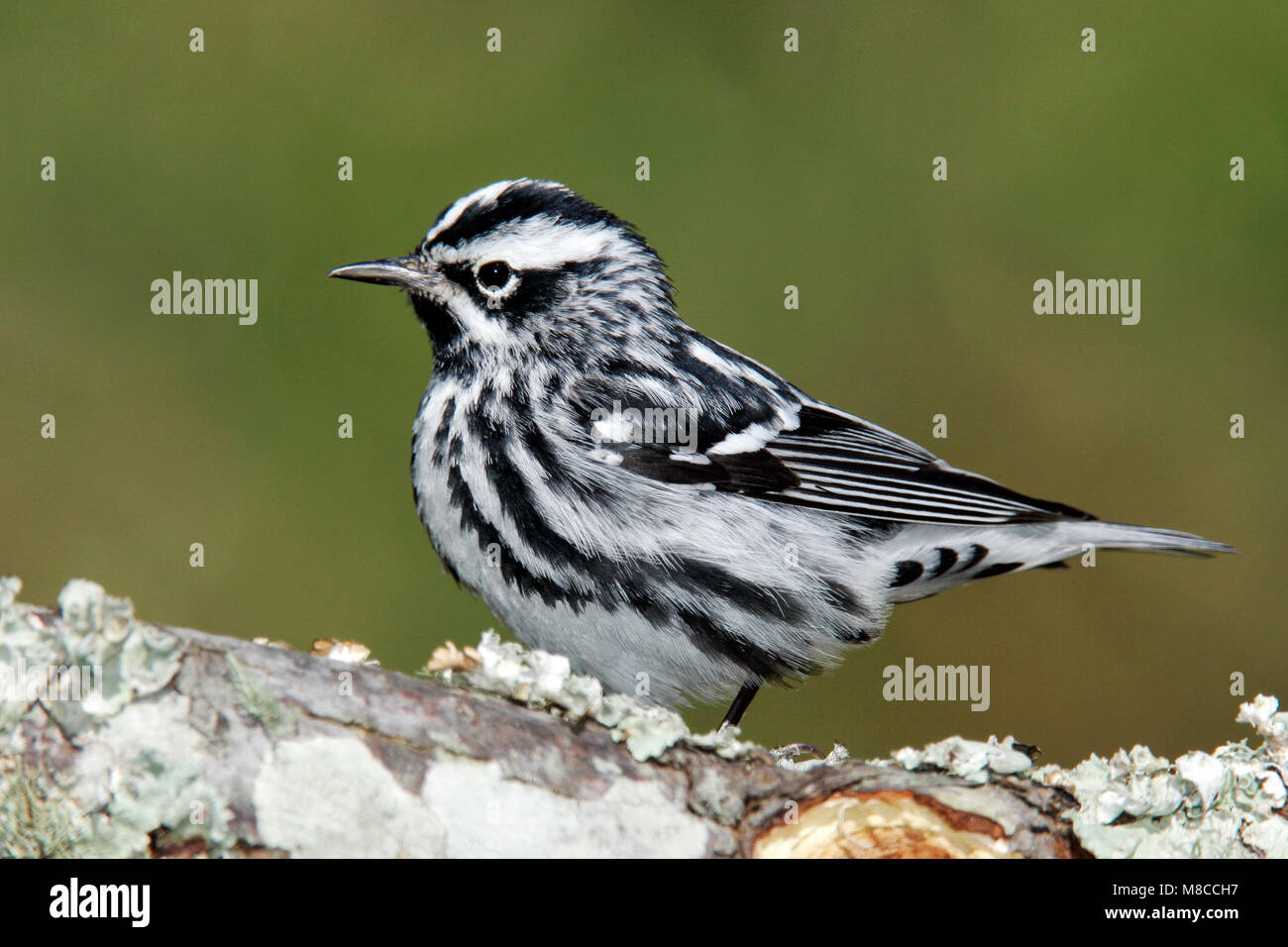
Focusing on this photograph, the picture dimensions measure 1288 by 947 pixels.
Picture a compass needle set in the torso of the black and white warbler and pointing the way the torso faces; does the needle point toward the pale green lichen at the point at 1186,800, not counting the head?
no

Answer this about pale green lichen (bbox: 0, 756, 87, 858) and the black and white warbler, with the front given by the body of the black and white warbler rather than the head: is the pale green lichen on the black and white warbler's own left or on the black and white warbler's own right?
on the black and white warbler's own left

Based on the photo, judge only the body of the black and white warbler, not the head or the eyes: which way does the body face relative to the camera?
to the viewer's left

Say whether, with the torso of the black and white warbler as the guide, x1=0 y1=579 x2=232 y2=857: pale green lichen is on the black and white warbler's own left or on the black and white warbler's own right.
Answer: on the black and white warbler's own left
